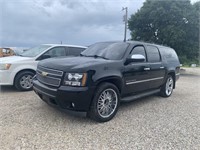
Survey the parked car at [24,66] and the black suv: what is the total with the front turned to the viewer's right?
0

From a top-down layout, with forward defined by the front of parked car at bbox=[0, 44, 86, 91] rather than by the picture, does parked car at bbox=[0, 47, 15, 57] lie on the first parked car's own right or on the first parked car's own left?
on the first parked car's own right

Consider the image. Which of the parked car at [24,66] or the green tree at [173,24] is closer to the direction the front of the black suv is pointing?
the parked car

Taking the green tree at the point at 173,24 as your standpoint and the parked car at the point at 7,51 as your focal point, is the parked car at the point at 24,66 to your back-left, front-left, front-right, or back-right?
front-left

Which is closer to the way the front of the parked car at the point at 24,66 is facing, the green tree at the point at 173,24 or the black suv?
the black suv

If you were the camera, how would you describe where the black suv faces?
facing the viewer and to the left of the viewer

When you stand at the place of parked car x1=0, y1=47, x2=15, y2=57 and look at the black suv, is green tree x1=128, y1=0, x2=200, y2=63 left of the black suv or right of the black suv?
left

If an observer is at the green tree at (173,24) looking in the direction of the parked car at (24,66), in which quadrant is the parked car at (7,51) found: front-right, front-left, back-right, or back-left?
front-right

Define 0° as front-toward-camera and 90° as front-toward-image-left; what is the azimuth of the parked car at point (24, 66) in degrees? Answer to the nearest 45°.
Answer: approximately 45°

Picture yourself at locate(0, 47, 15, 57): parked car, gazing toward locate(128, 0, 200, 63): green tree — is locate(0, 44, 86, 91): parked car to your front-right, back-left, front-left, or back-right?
front-right

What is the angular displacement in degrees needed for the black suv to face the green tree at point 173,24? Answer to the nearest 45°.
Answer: approximately 180°

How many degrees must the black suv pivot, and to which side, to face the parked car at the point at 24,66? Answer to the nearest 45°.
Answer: approximately 90° to its right

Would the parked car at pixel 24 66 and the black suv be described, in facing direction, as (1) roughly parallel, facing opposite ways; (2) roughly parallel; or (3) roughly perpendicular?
roughly parallel

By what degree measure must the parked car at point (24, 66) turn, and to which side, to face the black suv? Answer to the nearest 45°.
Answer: approximately 90° to its left
